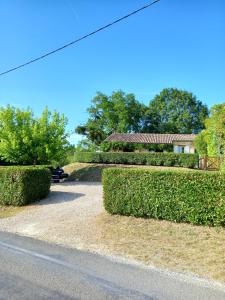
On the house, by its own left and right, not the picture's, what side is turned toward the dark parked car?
front

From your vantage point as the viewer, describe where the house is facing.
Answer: facing the viewer

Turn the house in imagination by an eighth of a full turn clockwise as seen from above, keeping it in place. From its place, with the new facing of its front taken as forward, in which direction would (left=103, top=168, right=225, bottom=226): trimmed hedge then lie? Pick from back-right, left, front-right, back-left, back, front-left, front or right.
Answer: front-left

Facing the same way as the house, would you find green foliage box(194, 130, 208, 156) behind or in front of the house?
in front

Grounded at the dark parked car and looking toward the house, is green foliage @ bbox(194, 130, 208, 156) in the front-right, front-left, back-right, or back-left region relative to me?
front-right

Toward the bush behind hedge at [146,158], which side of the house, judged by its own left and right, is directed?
front

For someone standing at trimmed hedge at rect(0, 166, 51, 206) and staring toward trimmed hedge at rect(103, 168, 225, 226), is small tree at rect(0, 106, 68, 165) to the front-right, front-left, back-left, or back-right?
back-left
